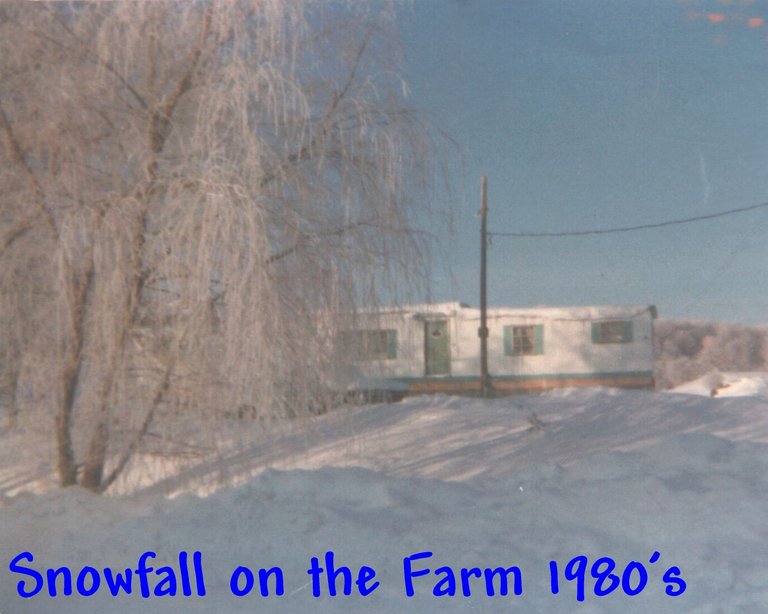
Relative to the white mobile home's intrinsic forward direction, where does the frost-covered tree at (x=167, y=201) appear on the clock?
The frost-covered tree is roughly at 2 o'clock from the white mobile home.

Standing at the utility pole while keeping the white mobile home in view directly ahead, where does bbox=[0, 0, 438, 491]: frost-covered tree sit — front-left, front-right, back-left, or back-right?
back-left

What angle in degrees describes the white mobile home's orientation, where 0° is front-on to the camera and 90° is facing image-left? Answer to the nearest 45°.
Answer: approximately 0°
